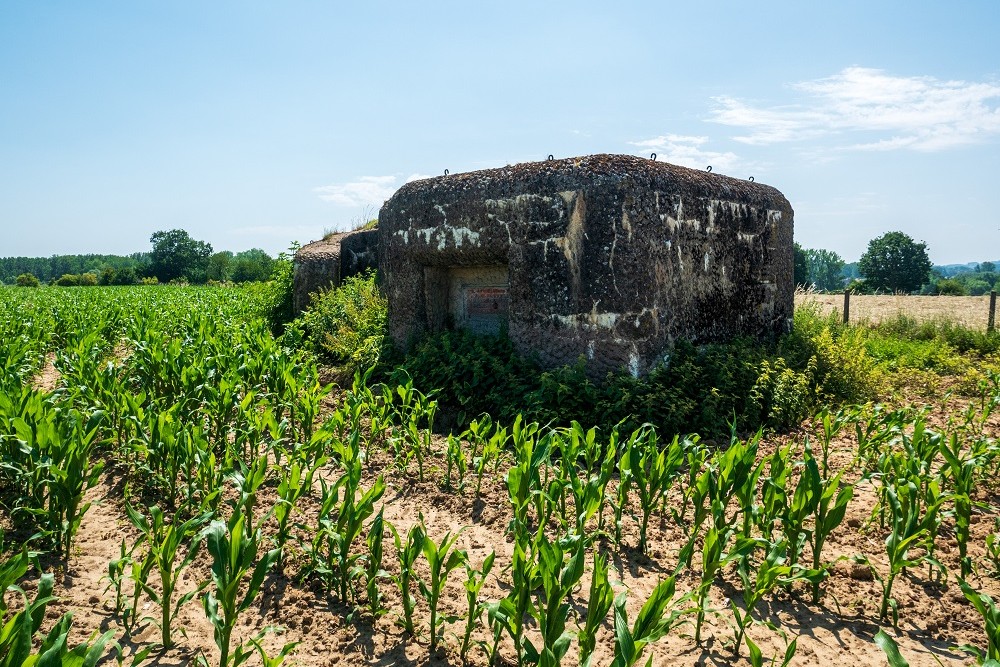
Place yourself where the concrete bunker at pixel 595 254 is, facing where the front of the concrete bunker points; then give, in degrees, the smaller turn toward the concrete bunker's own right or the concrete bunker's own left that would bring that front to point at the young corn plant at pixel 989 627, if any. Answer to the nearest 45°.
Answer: approximately 45° to the concrete bunker's own left

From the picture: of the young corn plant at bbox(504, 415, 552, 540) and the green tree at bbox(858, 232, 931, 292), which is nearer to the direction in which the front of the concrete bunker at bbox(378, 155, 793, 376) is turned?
the young corn plant

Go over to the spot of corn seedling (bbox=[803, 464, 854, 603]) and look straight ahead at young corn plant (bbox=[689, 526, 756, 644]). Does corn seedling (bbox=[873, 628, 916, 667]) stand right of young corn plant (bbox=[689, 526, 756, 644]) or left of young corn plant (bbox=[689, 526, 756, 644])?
left

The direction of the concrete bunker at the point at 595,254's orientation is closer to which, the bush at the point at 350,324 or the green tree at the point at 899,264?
the bush

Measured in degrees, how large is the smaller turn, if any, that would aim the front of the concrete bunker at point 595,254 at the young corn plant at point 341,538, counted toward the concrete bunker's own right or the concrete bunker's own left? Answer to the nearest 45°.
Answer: approximately 45° to the concrete bunker's own left

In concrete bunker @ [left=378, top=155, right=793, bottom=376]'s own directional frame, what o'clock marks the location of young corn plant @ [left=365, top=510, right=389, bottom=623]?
The young corn plant is roughly at 11 o'clock from the concrete bunker.

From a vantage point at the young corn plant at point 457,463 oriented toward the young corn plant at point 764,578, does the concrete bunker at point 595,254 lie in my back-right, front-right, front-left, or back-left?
back-left

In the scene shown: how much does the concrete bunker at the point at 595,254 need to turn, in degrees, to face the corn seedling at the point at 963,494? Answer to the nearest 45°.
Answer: approximately 90° to its left

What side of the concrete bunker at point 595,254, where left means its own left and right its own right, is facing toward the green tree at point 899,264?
back

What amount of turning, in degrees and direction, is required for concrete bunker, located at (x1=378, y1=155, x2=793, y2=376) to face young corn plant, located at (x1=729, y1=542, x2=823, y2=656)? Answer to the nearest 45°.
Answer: approximately 45° to its left

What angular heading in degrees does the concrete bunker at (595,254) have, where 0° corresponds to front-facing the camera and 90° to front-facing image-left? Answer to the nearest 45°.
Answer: approximately 45°

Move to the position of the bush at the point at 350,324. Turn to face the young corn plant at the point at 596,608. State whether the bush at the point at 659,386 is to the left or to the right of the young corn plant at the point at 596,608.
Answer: left

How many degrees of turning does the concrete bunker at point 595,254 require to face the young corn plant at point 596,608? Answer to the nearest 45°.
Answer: approximately 45° to its left
